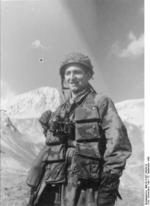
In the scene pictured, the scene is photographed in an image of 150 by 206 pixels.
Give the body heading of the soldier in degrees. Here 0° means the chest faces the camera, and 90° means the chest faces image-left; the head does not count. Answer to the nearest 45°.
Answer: approximately 45°

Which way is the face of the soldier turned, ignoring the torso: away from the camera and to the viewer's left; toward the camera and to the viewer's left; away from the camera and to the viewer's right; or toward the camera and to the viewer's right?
toward the camera and to the viewer's left
